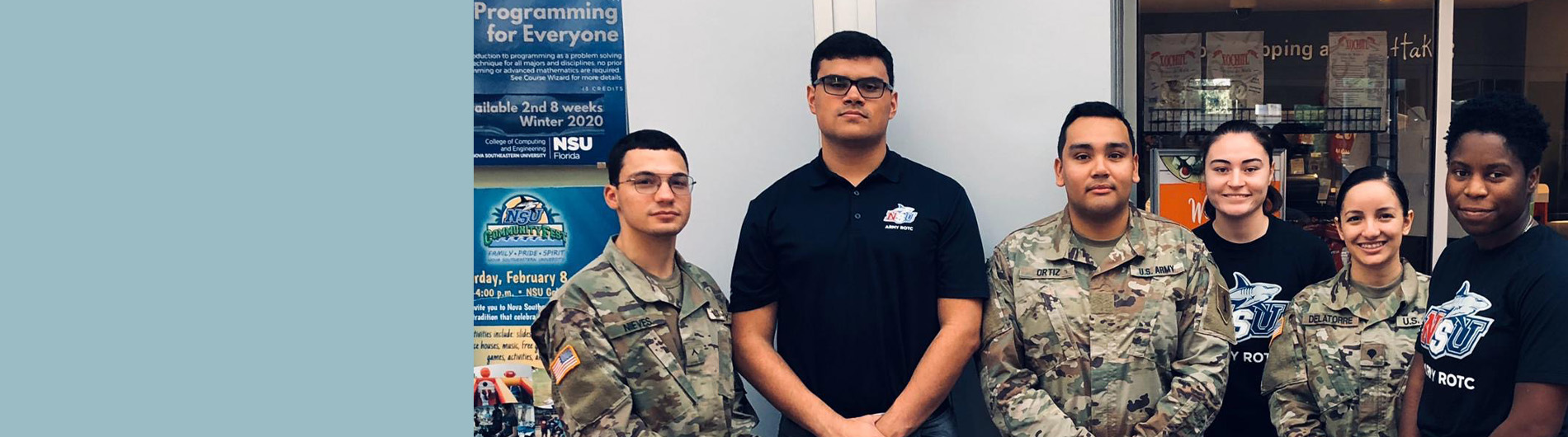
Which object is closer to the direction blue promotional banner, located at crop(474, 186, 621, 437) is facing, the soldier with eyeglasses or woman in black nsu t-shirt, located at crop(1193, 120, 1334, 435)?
the soldier with eyeglasses

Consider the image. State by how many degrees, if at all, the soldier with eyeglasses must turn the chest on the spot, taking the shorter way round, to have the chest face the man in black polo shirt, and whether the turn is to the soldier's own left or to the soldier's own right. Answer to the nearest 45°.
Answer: approximately 45° to the soldier's own left

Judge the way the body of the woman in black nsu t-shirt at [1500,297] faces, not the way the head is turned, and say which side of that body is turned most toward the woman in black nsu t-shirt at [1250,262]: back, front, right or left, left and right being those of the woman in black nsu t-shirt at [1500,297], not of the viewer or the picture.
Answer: right

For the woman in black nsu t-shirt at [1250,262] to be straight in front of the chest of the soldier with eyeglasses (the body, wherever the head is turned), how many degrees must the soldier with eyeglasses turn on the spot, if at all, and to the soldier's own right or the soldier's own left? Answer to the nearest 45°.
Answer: approximately 45° to the soldier's own left

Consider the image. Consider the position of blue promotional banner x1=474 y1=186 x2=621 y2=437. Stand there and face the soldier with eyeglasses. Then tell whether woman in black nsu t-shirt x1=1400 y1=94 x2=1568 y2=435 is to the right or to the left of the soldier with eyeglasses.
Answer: left

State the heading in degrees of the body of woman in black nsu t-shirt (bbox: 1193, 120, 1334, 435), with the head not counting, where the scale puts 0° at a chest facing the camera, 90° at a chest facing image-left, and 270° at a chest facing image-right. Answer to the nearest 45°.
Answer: approximately 0°

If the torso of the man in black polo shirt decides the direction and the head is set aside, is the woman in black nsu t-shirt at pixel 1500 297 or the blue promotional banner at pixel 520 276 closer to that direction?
the woman in black nsu t-shirt

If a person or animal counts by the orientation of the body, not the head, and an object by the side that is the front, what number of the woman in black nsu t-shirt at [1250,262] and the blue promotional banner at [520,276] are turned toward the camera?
2

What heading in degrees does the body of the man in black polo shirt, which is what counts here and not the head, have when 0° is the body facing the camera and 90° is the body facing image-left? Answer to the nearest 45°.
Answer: approximately 0°

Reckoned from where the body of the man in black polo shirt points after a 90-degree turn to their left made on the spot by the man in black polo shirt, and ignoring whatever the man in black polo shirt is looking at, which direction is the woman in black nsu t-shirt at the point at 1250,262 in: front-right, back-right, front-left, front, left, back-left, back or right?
front

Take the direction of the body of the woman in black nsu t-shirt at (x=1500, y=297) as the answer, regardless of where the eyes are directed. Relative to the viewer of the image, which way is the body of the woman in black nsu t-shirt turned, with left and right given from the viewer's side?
facing the viewer and to the left of the viewer

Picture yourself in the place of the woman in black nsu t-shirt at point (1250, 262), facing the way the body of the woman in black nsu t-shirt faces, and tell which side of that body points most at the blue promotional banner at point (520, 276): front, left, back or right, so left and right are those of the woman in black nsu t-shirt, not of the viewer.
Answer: right

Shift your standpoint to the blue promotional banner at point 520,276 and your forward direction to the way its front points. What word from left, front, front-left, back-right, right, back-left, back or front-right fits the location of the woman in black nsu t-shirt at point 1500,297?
front-left
